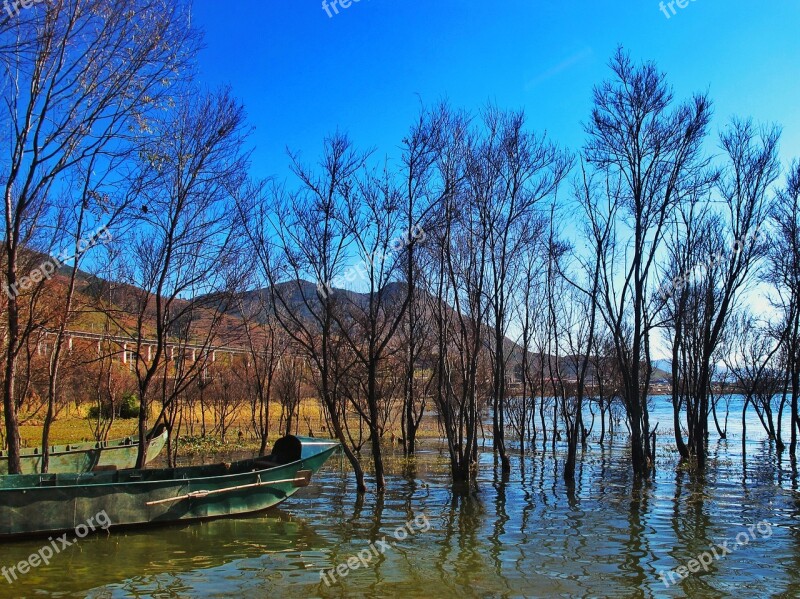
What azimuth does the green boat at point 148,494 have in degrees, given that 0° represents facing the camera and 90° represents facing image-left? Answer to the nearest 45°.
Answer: approximately 270°
